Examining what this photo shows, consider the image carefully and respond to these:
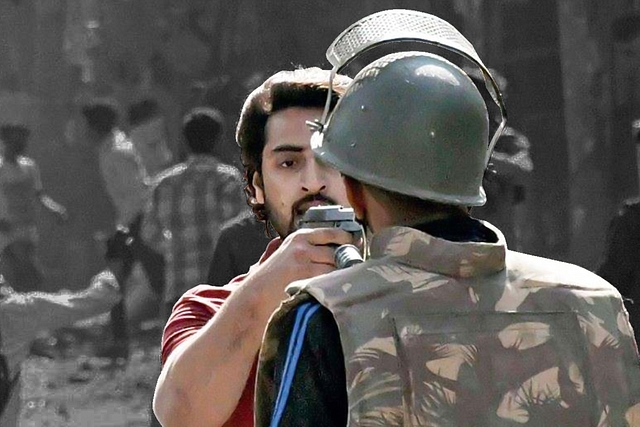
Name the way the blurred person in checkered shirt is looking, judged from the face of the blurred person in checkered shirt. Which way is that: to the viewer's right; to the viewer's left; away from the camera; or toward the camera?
away from the camera

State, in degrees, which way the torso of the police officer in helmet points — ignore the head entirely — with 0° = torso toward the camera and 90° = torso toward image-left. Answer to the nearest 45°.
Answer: approximately 135°

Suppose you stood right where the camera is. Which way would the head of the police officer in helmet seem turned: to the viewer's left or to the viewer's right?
to the viewer's left

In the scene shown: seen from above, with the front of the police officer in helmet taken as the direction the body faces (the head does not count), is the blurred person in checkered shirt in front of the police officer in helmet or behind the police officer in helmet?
in front

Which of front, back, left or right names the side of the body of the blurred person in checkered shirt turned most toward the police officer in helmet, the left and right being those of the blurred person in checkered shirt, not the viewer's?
back

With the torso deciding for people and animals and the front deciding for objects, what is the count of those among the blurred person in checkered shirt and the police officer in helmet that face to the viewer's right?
0

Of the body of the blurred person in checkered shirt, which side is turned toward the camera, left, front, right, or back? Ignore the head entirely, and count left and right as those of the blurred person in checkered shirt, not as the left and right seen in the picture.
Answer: back
